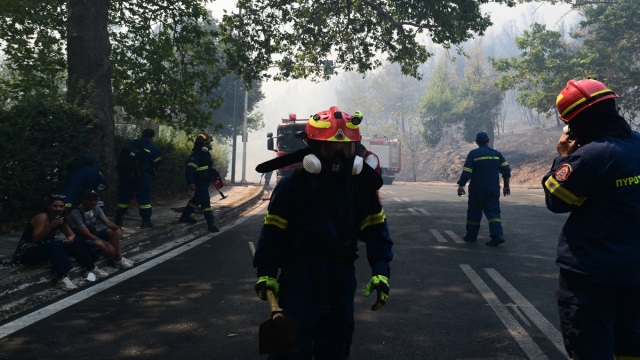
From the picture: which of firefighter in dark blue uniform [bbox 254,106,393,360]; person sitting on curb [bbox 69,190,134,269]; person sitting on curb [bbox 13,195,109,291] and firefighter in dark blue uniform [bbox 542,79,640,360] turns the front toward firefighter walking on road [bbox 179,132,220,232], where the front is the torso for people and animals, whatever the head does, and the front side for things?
firefighter in dark blue uniform [bbox 542,79,640,360]

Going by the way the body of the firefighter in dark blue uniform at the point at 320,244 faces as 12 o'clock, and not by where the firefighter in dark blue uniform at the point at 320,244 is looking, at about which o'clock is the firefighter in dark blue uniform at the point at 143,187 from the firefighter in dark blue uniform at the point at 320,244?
the firefighter in dark blue uniform at the point at 143,187 is roughly at 5 o'clock from the firefighter in dark blue uniform at the point at 320,244.

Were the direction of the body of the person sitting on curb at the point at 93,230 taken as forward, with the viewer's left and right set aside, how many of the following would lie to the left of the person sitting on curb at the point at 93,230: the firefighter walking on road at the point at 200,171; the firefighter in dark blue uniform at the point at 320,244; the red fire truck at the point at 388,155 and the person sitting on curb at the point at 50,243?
2

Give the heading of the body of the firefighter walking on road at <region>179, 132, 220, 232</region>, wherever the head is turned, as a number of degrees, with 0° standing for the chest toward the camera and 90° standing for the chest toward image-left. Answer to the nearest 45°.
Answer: approximately 315°

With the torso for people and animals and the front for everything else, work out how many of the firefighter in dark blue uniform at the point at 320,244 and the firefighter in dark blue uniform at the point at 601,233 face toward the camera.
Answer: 1

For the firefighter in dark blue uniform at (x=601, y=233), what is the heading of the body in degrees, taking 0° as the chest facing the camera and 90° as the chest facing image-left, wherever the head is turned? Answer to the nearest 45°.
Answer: approximately 135°

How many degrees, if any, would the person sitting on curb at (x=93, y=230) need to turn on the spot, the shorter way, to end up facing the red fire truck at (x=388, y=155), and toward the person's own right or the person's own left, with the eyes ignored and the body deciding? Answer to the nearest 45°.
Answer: approximately 90° to the person's own left

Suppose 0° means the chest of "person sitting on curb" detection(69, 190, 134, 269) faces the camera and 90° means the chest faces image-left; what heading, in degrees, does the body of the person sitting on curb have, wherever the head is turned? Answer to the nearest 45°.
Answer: approximately 315°

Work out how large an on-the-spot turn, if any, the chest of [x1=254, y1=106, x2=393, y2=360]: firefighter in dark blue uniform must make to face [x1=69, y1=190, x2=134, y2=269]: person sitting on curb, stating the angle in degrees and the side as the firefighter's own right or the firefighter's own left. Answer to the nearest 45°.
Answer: approximately 135° to the firefighter's own right
